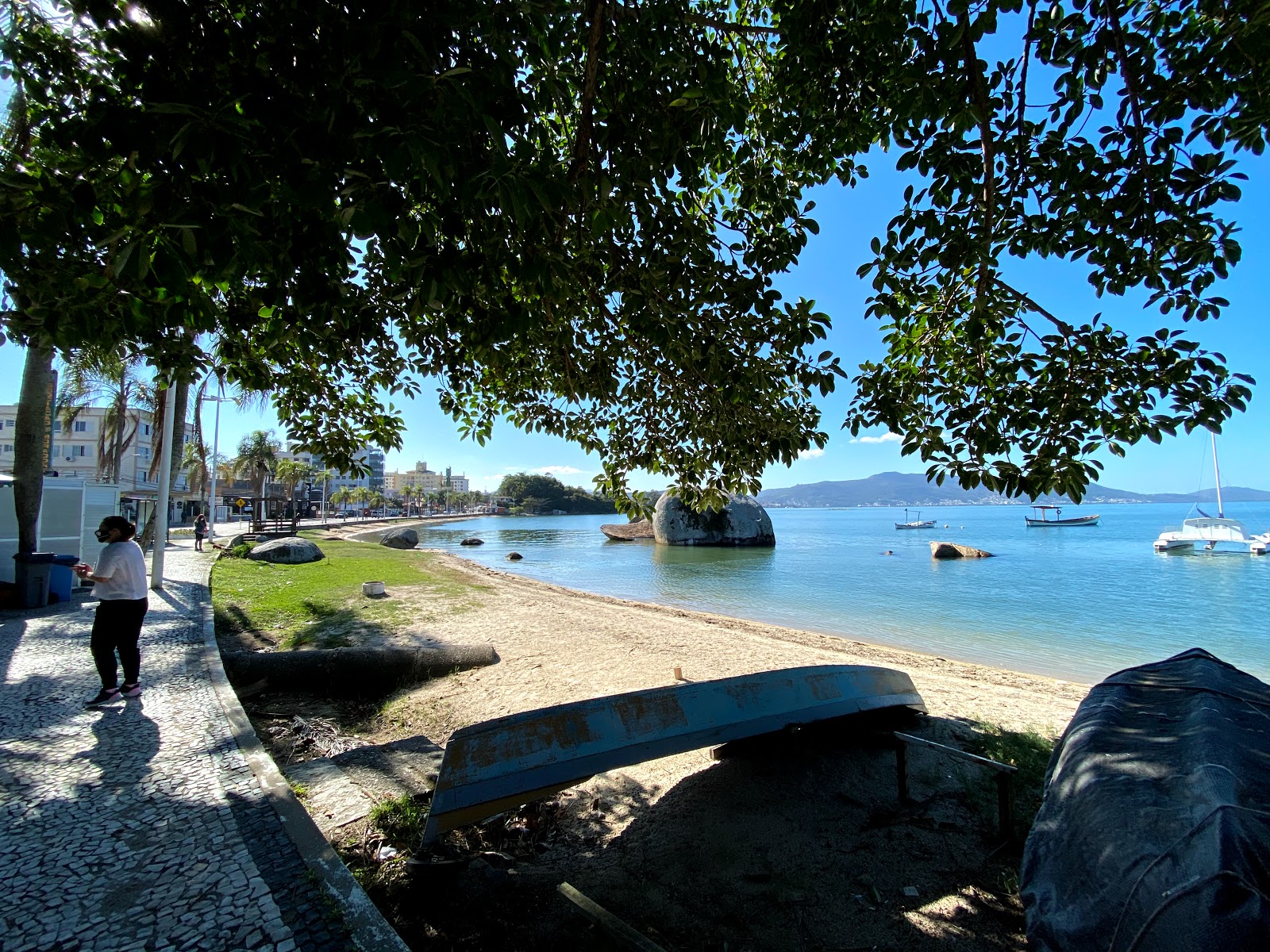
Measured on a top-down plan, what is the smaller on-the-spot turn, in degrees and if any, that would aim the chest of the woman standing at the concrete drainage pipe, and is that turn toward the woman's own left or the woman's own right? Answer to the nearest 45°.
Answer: approximately 135° to the woman's own right

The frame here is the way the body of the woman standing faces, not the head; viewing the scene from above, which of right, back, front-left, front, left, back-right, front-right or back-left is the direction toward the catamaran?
back

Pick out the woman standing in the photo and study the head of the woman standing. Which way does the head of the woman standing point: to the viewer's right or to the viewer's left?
to the viewer's left

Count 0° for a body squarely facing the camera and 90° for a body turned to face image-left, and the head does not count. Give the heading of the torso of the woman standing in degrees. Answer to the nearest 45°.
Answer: approximately 90°

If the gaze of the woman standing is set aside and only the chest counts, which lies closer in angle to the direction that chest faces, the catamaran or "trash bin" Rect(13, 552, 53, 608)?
the trash bin

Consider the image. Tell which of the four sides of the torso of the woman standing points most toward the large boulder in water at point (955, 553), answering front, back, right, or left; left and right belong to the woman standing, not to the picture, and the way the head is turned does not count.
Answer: back

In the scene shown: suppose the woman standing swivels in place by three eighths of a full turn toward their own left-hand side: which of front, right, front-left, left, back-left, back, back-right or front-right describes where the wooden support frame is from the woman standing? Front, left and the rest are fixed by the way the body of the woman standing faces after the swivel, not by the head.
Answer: front

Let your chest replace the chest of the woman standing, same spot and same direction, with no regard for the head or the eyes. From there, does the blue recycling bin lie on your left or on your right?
on your right
